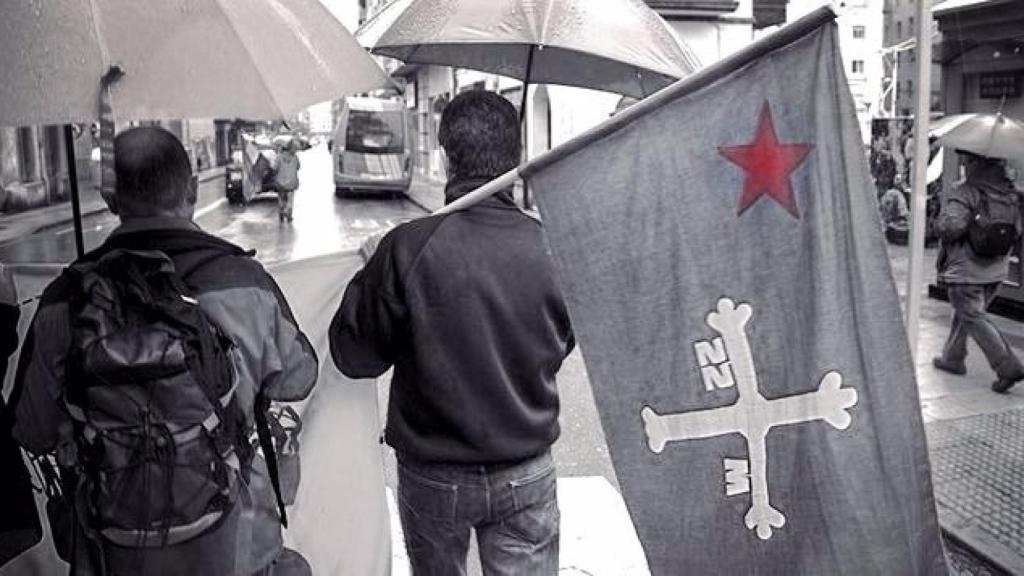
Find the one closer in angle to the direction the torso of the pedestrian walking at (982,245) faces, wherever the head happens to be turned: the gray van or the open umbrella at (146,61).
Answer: the gray van

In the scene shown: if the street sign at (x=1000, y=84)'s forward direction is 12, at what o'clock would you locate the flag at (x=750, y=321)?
The flag is roughly at 12 o'clock from the street sign.

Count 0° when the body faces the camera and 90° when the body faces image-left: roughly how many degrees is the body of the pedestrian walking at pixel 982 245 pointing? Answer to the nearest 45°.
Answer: approximately 135°

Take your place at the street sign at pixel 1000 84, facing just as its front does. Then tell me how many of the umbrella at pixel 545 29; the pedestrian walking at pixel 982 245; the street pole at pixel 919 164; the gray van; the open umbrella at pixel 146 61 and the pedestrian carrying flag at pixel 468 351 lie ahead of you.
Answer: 5

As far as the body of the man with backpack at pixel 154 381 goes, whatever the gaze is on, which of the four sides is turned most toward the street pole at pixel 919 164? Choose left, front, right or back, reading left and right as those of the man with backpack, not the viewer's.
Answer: right

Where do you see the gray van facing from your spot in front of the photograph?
facing away from the viewer

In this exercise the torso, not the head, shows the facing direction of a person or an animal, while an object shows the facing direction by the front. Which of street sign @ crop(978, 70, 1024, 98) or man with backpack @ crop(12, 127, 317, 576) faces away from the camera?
the man with backpack

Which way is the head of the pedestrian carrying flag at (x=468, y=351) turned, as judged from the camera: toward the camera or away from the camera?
away from the camera

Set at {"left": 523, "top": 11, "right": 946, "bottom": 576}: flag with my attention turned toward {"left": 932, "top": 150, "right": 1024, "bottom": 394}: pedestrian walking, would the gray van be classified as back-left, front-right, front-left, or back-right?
front-left

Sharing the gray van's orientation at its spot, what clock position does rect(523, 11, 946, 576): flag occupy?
The flag is roughly at 6 o'clock from the gray van.

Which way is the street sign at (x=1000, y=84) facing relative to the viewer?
toward the camera

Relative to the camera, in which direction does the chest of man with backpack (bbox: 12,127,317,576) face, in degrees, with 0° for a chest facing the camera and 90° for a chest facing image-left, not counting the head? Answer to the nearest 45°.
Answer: approximately 180°

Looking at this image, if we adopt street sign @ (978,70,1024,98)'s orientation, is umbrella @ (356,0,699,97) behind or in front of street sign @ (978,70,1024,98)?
in front

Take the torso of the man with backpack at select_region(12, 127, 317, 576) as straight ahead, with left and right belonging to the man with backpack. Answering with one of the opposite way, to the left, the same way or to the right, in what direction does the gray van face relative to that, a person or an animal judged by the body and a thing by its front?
the same way
